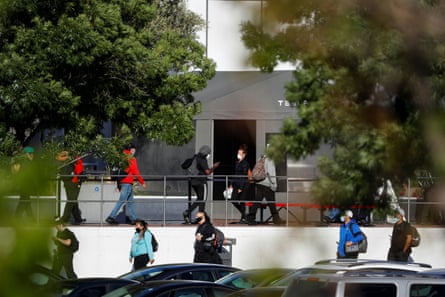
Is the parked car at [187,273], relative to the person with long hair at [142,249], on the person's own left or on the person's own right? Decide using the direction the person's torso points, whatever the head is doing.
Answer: on the person's own left

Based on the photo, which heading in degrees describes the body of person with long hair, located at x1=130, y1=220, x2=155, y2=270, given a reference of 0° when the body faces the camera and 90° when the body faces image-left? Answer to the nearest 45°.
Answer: approximately 45°

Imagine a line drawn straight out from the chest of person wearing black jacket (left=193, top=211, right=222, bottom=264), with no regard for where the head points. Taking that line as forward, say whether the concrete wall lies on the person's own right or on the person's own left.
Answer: on the person's own left

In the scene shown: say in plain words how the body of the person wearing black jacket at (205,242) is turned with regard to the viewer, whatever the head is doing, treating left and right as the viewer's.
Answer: facing the viewer and to the left of the viewer

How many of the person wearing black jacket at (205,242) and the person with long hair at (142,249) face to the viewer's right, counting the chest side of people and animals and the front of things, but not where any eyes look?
0
